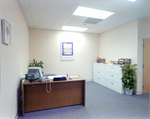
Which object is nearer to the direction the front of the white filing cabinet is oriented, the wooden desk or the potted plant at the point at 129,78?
the wooden desk

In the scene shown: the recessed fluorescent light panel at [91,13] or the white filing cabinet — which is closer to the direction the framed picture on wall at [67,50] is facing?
the recessed fluorescent light panel

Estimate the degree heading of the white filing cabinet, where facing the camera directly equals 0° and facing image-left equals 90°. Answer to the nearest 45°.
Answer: approximately 45°

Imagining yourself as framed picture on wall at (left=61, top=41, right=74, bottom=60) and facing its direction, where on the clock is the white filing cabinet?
The white filing cabinet is roughly at 10 o'clock from the framed picture on wall.

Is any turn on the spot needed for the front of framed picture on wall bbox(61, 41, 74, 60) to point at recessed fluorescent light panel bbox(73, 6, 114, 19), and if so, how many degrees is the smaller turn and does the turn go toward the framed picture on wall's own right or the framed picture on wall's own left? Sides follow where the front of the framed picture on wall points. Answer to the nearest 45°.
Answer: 0° — it already faces it

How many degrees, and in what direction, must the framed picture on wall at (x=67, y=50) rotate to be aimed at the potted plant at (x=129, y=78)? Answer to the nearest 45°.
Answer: approximately 45° to its left

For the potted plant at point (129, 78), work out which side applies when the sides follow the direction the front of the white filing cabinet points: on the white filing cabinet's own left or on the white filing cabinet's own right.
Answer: on the white filing cabinet's own left
